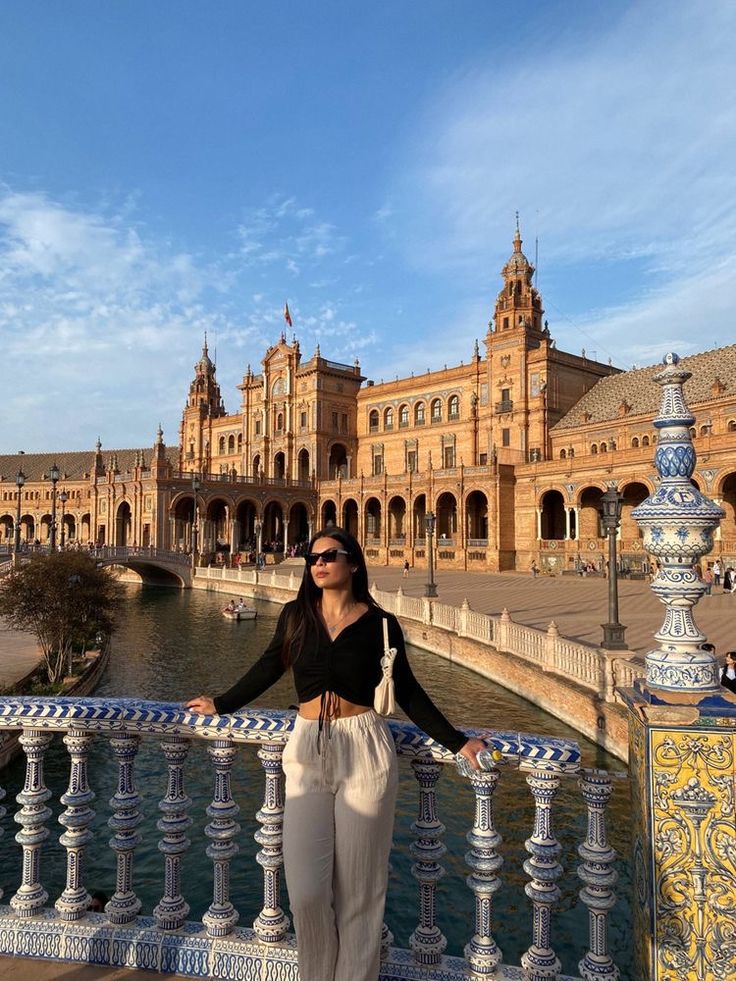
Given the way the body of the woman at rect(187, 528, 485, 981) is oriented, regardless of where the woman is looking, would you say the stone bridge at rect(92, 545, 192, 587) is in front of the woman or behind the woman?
behind

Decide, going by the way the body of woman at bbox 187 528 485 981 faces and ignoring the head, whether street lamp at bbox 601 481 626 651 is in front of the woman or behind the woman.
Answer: behind

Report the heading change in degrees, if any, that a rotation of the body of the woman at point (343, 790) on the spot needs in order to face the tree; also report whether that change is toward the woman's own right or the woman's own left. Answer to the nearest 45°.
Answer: approximately 135° to the woman's own right

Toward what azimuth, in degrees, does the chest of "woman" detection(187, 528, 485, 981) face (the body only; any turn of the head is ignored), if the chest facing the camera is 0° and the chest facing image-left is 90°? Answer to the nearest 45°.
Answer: approximately 0°

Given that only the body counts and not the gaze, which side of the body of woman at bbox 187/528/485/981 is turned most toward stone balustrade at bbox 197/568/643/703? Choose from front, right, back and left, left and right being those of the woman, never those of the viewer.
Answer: back

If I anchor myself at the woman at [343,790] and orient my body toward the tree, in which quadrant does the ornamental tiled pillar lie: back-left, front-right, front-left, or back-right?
back-right

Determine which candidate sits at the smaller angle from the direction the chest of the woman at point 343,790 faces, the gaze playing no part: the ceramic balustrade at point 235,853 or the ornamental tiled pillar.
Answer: the ornamental tiled pillar

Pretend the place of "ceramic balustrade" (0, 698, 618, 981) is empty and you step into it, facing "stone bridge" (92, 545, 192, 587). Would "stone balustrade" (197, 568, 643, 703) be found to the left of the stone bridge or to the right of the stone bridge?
right

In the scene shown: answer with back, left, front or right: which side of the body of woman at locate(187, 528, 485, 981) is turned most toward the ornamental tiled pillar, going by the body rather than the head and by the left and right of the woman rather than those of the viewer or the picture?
left

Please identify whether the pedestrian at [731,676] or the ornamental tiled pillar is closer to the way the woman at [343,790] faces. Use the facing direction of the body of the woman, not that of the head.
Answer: the ornamental tiled pillar

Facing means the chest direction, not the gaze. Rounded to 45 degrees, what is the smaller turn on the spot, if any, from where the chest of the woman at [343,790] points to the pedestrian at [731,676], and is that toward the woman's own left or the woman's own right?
approximately 135° to the woman's own left
